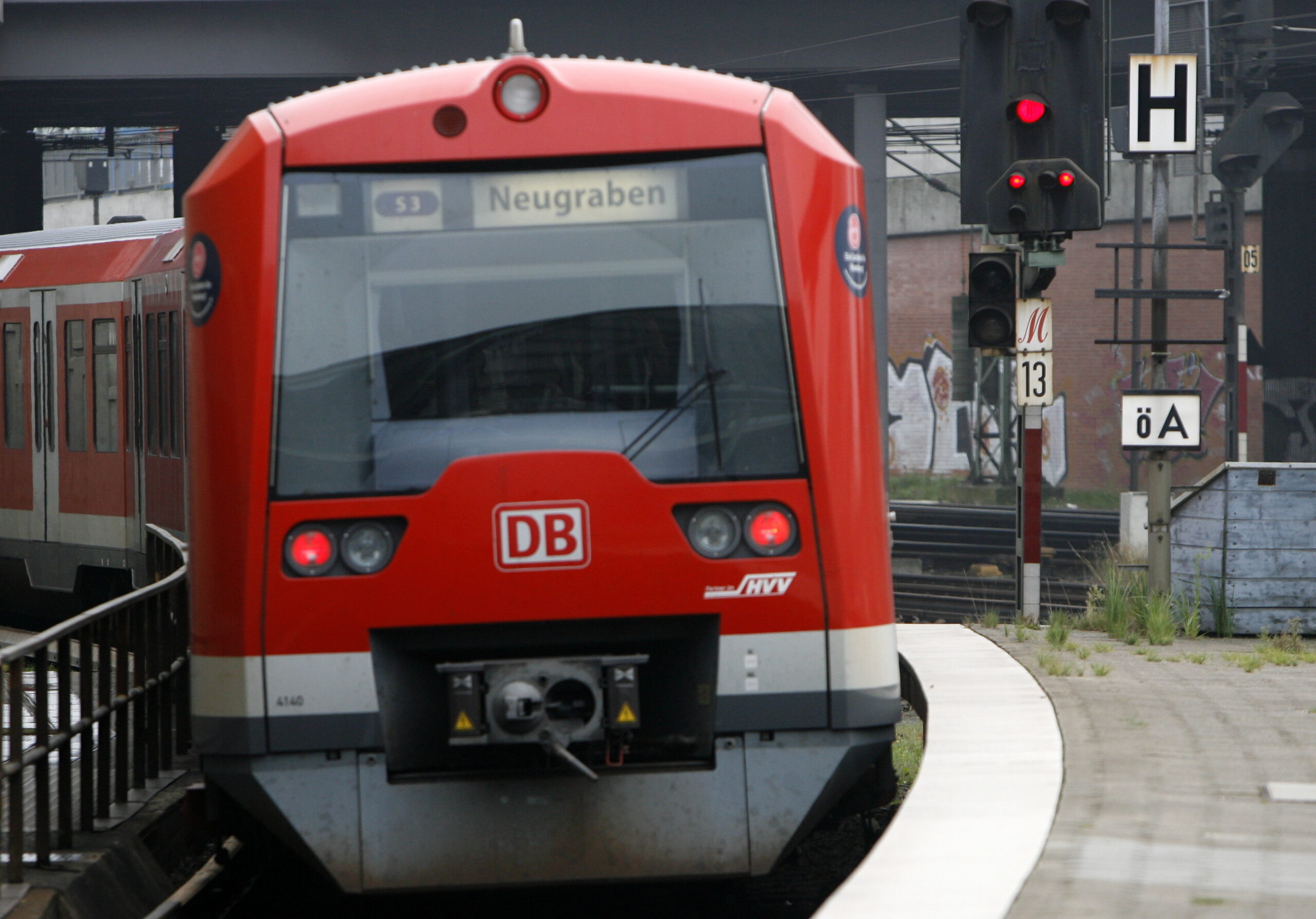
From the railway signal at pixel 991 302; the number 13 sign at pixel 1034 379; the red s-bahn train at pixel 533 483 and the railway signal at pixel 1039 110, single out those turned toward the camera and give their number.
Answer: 4

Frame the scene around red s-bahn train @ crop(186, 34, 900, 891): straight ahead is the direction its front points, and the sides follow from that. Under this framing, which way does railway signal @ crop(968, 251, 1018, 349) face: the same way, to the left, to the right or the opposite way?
the same way

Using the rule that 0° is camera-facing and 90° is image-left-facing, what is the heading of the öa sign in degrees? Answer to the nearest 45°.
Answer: approximately 0°

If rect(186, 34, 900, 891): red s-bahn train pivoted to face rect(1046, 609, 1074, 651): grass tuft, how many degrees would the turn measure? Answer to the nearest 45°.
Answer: approximately 135° to its left

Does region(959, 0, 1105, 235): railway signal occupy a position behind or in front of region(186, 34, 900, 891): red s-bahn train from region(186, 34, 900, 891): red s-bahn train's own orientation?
behind

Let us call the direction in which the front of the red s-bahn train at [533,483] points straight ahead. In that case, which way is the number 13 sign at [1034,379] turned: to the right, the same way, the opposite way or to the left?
the same way

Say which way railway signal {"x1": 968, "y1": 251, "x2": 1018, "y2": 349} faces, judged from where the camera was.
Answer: facing the viewer

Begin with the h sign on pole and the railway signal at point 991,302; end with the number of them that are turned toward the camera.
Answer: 2

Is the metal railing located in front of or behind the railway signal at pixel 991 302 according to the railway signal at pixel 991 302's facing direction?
in front

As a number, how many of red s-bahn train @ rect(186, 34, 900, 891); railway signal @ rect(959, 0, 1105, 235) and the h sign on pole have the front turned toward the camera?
3

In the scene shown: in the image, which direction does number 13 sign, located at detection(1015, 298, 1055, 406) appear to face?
toward the camera

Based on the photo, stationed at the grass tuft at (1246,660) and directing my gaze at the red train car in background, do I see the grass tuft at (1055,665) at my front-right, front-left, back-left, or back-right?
front-left

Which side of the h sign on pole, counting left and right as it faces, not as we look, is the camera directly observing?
front

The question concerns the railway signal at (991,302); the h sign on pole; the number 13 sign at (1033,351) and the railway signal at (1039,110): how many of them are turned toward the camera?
4

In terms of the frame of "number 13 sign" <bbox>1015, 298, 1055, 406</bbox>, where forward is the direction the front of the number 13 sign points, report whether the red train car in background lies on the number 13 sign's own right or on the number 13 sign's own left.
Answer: on the number 13 sign's own right
